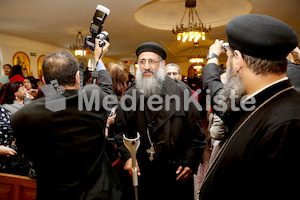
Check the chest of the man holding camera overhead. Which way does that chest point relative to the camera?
away from the camera

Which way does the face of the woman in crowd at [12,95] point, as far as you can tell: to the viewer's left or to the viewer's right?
to the viewer's right

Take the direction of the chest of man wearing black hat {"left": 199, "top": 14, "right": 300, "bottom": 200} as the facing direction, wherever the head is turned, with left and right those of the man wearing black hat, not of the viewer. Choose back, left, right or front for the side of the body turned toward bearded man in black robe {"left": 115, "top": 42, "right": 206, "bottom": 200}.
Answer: front

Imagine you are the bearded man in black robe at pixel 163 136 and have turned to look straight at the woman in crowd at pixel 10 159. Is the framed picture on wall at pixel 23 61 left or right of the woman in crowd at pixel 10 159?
right

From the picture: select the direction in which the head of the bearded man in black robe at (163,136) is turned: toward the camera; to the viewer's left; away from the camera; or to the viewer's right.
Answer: toward the camera

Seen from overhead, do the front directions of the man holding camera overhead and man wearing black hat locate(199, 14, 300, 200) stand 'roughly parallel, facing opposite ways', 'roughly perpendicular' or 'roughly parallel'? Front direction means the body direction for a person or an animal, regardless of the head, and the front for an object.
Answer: roughly parallel

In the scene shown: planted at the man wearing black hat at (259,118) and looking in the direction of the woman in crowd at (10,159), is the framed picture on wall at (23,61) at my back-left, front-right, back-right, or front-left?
front-right

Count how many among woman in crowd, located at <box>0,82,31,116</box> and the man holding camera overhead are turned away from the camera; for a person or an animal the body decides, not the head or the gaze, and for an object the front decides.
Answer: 1

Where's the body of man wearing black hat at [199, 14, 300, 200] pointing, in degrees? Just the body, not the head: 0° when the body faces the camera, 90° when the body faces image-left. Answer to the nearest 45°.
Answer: approximately 135°

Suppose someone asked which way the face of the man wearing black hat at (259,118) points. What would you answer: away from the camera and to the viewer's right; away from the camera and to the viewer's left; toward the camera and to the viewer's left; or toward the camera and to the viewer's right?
away from the camera and to the viewer's left
